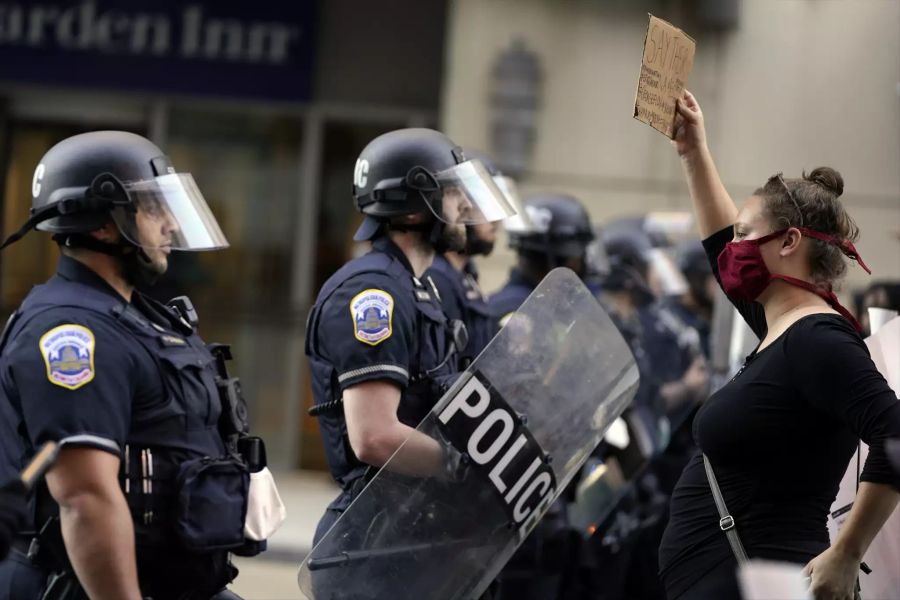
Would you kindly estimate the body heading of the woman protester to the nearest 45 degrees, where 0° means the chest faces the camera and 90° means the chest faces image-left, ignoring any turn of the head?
approximately 90°

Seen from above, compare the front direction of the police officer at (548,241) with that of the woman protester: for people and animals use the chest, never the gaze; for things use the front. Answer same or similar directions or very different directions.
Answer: very different directions

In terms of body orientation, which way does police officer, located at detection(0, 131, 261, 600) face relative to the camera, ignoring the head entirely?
to the viewer's right

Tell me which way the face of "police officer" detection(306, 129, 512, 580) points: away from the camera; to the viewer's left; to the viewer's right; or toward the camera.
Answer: to the viewer's right

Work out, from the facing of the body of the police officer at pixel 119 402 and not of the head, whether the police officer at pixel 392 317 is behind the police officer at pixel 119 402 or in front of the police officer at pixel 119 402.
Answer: in front

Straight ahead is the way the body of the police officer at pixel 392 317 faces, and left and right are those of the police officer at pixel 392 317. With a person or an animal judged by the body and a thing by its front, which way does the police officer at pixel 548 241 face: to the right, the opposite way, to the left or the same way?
the same way

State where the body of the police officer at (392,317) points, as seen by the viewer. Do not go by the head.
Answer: to the viewer's right

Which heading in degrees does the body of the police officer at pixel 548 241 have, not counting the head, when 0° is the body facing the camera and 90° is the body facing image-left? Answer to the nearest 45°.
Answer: approximately 270°

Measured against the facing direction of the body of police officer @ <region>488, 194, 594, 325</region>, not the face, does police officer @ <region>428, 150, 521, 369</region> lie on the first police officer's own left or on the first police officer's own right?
on the first police officer's own right

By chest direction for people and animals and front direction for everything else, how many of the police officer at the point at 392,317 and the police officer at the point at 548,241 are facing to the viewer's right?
2

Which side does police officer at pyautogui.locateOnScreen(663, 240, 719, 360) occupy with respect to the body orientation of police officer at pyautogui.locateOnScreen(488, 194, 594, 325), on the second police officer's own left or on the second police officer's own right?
on the second police officer's own left

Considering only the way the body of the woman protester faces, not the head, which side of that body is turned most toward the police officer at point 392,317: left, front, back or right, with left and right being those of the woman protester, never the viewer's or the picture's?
front

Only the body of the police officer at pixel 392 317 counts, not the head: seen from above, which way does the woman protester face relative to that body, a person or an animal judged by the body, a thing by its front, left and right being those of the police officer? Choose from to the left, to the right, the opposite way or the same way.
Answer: the opposite way

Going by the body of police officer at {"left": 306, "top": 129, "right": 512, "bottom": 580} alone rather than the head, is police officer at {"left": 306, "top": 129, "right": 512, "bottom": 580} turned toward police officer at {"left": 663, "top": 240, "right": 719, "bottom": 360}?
no

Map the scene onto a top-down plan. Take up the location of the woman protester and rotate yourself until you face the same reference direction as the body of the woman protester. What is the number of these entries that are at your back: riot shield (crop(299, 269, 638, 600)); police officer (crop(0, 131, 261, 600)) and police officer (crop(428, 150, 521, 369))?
0

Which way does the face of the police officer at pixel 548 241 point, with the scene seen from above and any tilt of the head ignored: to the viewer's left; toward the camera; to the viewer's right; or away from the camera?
to the viewer's right

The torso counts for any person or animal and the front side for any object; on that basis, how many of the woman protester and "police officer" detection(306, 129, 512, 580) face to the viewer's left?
1
